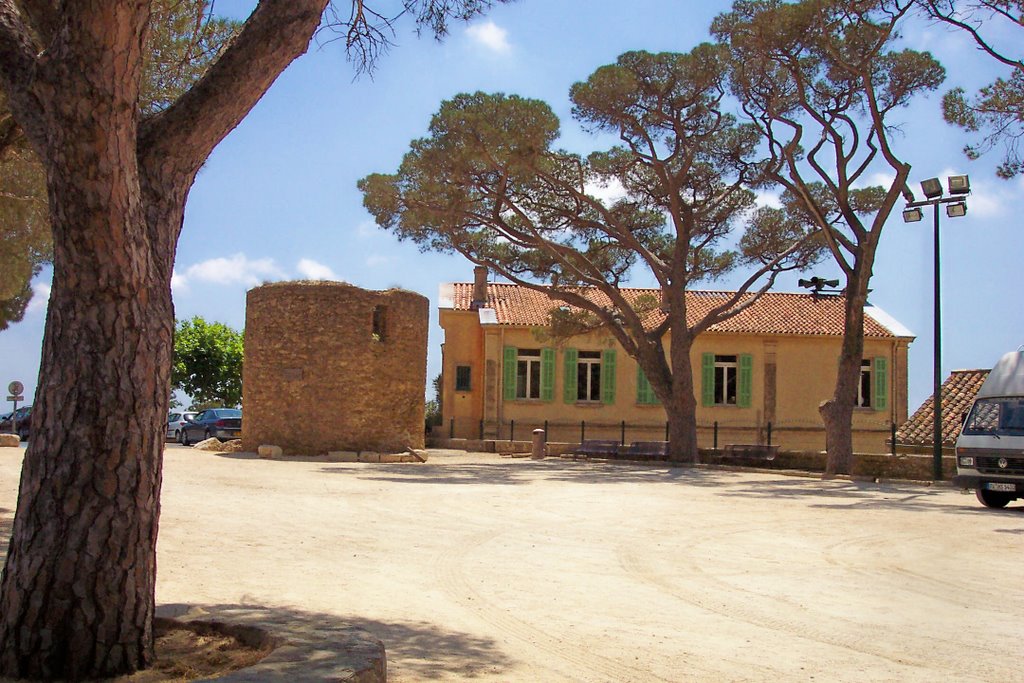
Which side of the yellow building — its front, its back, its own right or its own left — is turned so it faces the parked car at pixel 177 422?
right

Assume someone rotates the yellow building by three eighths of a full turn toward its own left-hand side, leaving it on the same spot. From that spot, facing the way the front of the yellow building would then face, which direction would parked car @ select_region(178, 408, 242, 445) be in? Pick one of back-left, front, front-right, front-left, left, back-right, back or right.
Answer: back-left

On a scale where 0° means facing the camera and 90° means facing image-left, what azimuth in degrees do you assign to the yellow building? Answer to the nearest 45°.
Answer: approximately 0°

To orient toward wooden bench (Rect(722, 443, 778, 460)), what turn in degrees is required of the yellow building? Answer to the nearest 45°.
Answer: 0° — it already faces it

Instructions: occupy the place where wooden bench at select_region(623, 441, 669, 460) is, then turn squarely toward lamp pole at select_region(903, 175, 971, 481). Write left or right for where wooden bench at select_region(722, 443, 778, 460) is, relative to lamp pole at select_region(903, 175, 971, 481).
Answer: left

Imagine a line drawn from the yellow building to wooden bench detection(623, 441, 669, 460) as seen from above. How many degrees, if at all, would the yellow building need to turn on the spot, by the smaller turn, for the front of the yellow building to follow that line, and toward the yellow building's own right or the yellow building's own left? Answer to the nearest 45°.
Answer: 0° — it already faces it

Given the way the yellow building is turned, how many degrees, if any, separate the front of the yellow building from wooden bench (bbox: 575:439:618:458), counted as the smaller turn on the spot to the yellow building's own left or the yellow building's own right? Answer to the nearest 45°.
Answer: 0° — it already faces it
